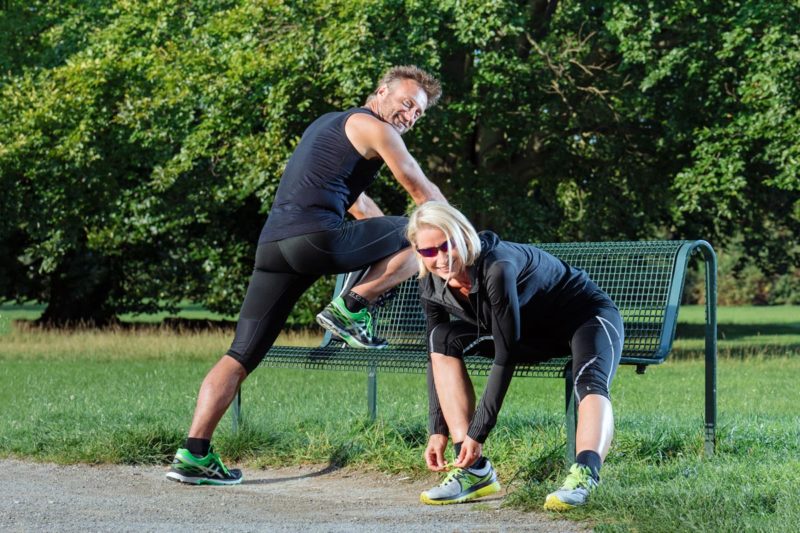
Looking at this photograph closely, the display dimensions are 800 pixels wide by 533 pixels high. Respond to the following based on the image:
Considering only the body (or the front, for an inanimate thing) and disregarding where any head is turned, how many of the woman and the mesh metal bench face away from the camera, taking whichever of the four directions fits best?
0

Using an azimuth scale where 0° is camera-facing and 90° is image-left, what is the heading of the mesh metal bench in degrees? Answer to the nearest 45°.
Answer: approximately 45°

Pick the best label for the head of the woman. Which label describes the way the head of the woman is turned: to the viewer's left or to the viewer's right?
to the viewer's left

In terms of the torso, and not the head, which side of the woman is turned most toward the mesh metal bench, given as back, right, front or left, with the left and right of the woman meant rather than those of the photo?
back
